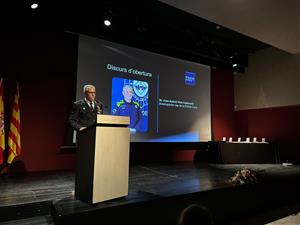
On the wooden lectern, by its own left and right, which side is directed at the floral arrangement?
left

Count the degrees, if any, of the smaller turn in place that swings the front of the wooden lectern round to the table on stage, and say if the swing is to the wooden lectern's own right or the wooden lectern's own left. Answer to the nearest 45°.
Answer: approximately 90° to the wooden lectern's own left

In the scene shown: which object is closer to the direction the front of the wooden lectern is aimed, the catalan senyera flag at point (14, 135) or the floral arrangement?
the floral arrangement

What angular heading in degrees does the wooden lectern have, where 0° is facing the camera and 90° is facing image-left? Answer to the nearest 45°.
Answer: approximately 315°
